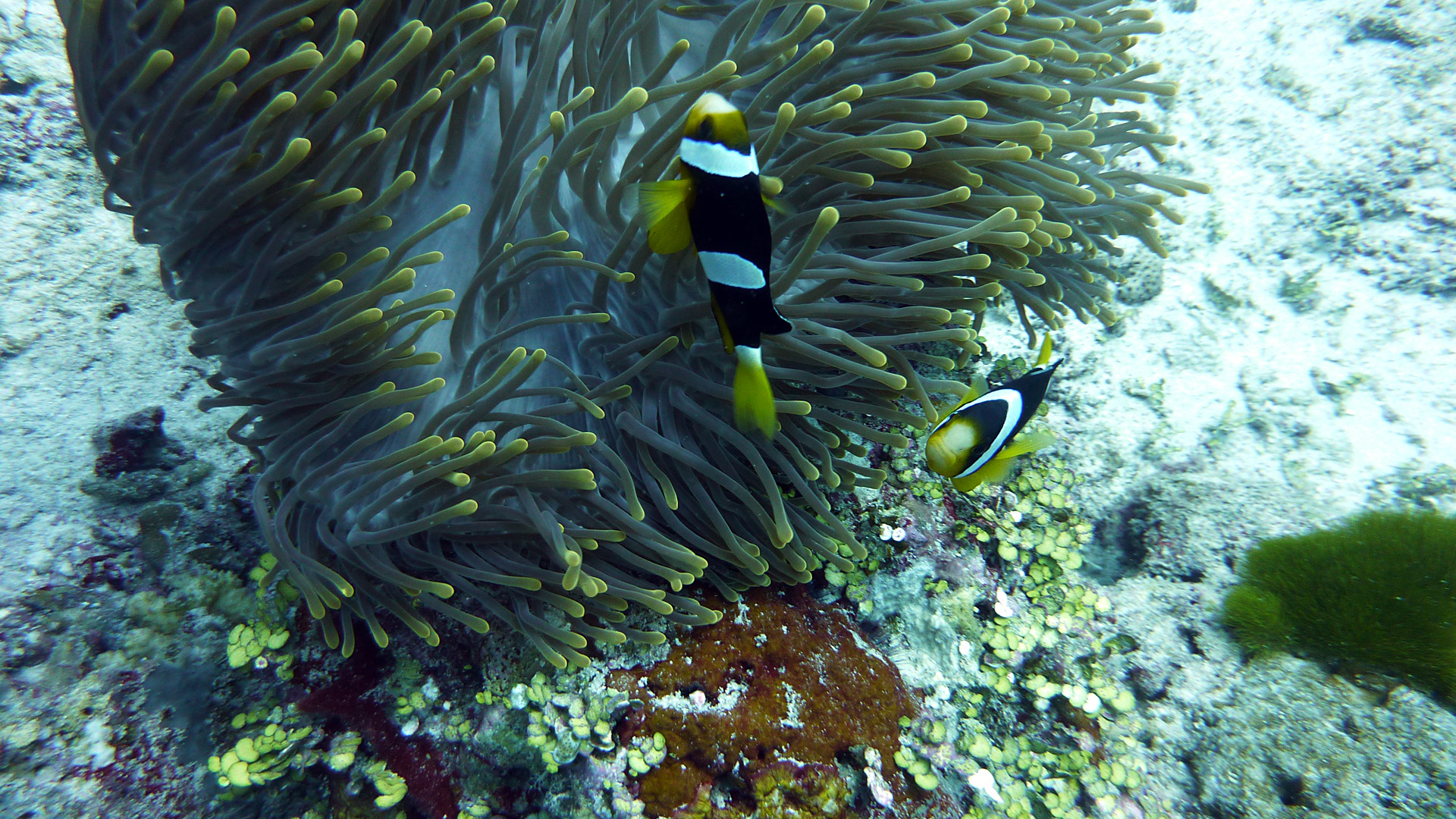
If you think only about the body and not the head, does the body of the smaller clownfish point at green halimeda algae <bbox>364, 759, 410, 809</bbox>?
yes

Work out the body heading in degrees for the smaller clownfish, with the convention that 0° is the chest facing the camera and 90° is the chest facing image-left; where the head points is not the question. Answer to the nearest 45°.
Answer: approximately 45°

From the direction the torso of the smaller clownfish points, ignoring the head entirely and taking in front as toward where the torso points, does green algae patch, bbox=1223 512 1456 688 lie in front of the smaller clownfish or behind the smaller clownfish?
behind

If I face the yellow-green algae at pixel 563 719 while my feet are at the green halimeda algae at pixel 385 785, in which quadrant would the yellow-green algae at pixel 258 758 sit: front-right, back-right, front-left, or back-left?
back-left

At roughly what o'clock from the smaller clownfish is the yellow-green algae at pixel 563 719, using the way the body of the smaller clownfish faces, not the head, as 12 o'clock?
The yellow-green algae is roughly at 12 o'clock from the smaller clownfish.

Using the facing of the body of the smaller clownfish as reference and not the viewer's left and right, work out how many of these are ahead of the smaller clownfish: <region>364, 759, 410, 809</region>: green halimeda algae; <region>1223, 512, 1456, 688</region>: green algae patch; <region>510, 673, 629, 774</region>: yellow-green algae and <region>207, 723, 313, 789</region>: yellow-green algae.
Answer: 3
